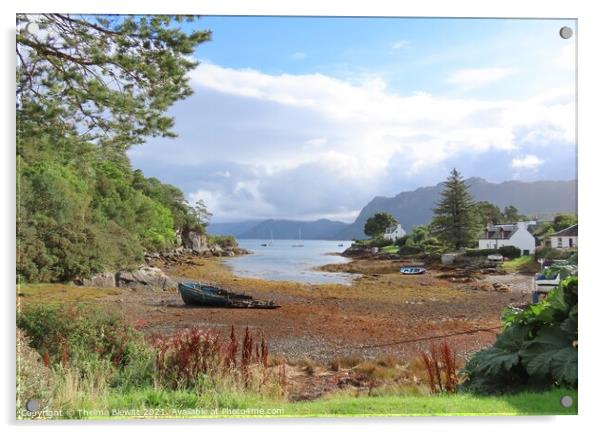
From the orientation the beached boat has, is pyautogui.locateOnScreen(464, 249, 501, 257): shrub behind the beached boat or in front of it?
behind

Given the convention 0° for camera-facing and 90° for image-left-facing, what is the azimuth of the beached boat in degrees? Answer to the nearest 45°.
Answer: approximately 90°

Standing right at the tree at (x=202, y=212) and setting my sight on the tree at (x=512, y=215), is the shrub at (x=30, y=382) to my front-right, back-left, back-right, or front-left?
back-right

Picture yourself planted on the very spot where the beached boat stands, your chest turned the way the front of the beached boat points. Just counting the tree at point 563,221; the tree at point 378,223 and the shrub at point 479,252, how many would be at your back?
3

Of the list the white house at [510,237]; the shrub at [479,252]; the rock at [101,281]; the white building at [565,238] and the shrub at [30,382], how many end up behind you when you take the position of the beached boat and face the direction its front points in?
3

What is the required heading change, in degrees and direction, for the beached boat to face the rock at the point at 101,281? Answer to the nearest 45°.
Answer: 0° — it already faces it

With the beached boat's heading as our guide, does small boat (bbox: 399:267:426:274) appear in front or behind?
behind

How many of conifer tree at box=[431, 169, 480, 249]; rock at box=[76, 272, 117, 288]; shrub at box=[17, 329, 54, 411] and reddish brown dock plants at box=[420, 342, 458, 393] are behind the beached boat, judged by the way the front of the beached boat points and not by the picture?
2

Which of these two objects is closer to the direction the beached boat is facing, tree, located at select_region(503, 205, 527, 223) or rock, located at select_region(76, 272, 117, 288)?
the rock

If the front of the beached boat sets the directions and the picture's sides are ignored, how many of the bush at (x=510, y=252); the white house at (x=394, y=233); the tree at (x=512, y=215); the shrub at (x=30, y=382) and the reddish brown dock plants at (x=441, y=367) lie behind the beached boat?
4

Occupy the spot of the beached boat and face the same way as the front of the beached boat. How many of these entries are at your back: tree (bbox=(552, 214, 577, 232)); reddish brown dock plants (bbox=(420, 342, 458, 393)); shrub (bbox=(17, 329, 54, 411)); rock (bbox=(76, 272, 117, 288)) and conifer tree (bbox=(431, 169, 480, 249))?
3

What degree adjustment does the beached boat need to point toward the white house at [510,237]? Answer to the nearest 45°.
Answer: approximately 180°
